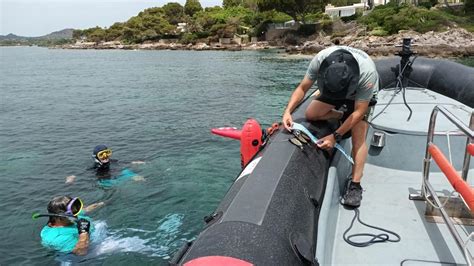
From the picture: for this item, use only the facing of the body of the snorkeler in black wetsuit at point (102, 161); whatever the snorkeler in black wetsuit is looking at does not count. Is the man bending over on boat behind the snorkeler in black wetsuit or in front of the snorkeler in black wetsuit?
in front

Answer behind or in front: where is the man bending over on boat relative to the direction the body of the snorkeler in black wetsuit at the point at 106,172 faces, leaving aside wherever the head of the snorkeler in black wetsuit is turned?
in front

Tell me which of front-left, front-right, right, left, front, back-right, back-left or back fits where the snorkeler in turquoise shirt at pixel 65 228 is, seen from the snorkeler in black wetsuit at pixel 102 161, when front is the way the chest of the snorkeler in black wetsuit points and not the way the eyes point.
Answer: front-right

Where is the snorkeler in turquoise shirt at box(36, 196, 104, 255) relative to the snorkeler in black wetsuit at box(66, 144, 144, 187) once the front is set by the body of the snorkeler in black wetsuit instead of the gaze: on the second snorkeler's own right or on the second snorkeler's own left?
on the second snorkeler's own right
